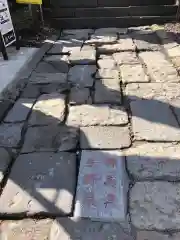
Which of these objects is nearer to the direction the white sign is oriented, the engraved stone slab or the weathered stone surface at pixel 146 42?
the engraved stone slab

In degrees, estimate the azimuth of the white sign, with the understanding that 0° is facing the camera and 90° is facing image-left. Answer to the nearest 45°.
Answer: approximately 0°

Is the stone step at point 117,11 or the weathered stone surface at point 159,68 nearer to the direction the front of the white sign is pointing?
the weathered stone surface

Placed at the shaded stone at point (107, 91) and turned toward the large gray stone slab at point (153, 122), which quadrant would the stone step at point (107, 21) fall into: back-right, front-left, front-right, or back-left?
back-left

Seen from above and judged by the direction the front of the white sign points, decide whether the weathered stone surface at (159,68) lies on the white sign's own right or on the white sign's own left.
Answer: on the white sign's own left

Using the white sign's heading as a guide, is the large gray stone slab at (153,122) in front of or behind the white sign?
in front

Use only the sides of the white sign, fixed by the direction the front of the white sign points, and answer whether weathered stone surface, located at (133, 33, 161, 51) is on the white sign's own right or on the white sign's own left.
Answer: on the white sign's own left

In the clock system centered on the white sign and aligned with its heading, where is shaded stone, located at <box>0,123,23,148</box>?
The shaded stone is roughly at 12 o'clock from the white sign.

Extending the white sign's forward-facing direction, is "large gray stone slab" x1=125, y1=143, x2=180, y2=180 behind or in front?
in front

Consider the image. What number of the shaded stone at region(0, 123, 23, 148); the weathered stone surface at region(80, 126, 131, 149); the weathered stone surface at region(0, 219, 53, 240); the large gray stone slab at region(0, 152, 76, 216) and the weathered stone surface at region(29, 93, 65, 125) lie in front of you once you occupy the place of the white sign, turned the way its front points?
5

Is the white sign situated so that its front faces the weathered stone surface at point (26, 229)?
yes

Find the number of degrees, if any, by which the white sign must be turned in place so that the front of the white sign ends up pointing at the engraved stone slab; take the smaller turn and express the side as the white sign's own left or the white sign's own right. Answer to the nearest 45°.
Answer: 0° — it already faces it

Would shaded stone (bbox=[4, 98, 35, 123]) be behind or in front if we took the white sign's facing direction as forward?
in front

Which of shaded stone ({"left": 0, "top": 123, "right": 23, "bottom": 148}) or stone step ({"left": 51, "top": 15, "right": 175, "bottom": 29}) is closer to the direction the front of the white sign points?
the shaded stone

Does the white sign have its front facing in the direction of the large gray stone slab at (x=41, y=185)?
yes
